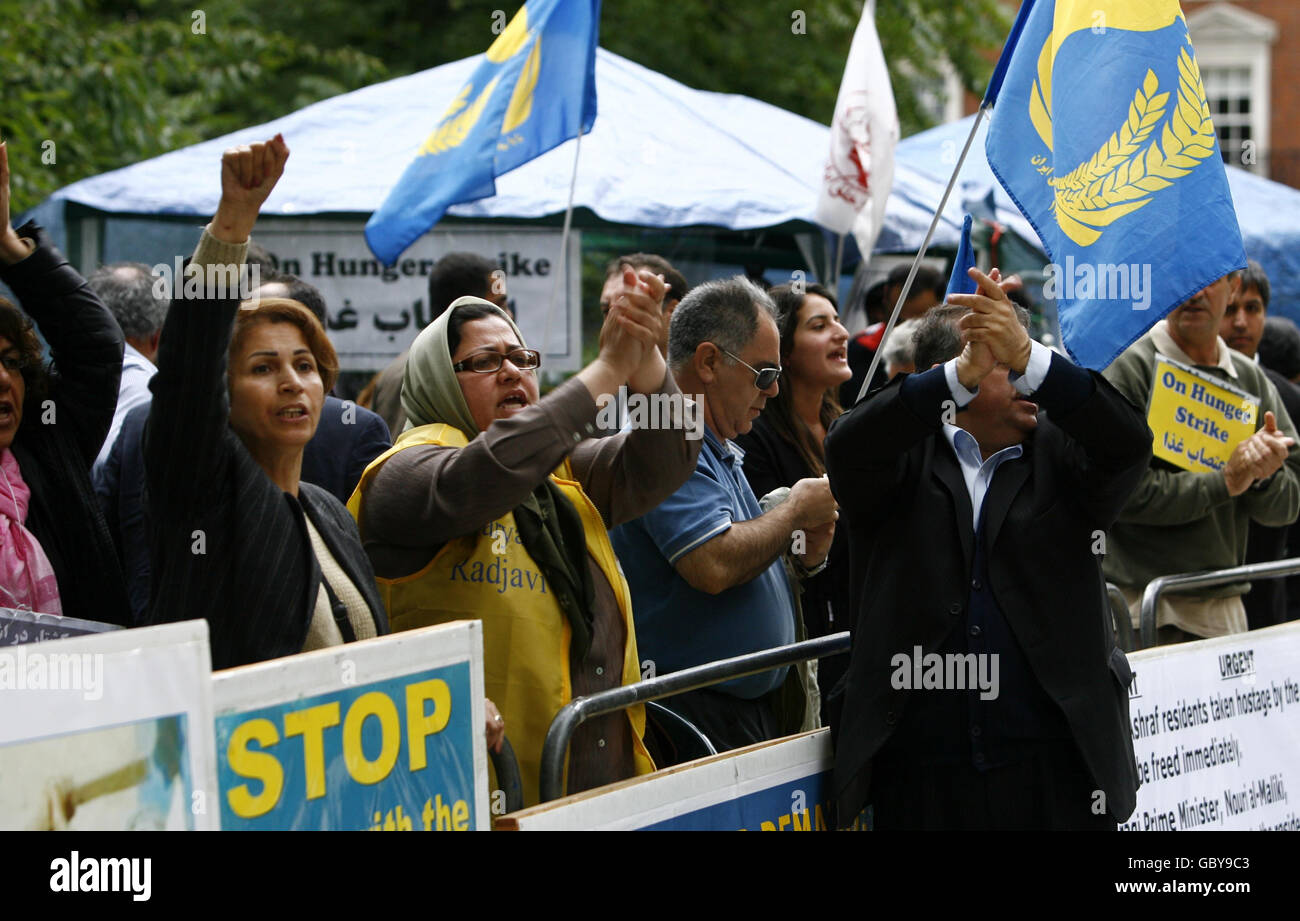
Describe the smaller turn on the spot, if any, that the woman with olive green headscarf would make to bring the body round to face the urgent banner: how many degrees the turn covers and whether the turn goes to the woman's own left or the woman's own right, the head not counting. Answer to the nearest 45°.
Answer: approximately 90° to the woman's own left

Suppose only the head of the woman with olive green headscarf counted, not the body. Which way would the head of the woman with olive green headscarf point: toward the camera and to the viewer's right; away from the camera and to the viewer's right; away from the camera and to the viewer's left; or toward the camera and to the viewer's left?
toward the camera and to the viewer's right

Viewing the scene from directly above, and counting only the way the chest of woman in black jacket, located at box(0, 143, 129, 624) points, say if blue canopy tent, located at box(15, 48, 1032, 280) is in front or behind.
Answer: behind

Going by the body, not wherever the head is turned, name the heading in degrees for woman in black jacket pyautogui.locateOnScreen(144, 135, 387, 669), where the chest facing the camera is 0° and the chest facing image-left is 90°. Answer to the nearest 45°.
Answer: approximately 315°

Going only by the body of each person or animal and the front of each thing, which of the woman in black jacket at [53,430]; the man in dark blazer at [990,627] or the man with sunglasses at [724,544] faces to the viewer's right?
the man with sunglasses

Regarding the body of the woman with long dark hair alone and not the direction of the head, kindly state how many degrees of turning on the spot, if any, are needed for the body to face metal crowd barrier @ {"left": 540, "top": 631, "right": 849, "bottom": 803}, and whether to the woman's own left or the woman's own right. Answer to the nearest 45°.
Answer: approximately 45° to the woman's own right

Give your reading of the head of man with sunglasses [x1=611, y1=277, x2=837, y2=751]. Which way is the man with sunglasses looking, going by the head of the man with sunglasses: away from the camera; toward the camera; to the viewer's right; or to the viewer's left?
to the viewer's right

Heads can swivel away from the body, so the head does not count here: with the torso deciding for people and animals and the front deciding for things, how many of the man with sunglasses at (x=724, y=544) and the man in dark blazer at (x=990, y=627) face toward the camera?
1

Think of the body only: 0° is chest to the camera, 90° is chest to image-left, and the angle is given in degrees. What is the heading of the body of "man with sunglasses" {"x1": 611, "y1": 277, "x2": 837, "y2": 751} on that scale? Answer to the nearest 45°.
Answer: approximately 270°
